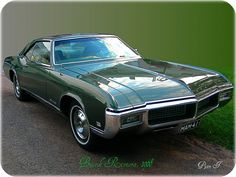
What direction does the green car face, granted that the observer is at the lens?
facing the viewer and to the right of the viewer
